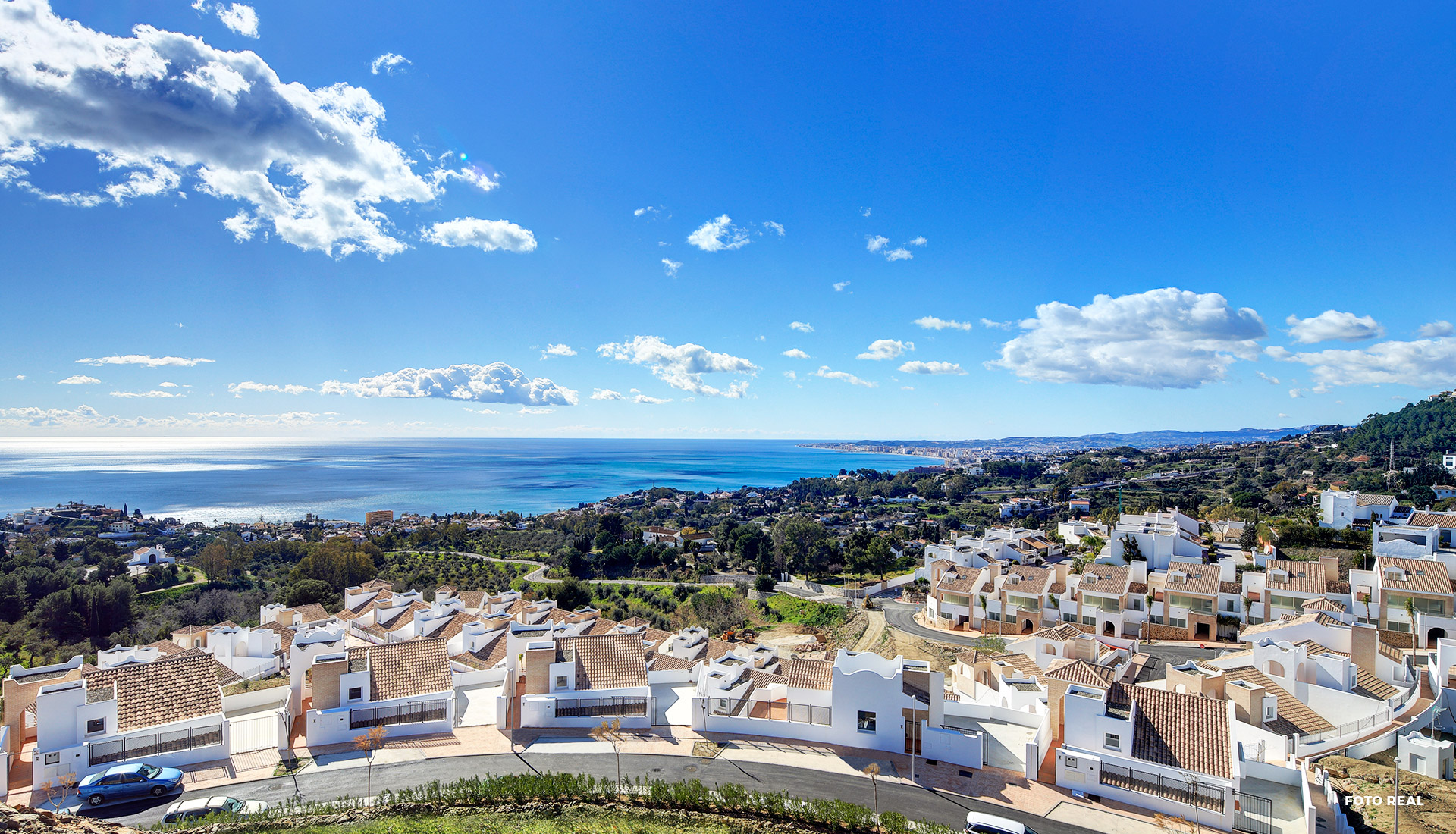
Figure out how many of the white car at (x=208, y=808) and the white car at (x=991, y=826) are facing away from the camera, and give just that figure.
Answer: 0

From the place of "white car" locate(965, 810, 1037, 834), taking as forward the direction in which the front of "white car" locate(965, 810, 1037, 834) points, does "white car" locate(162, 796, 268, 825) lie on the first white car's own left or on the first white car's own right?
on the first white car's own right
